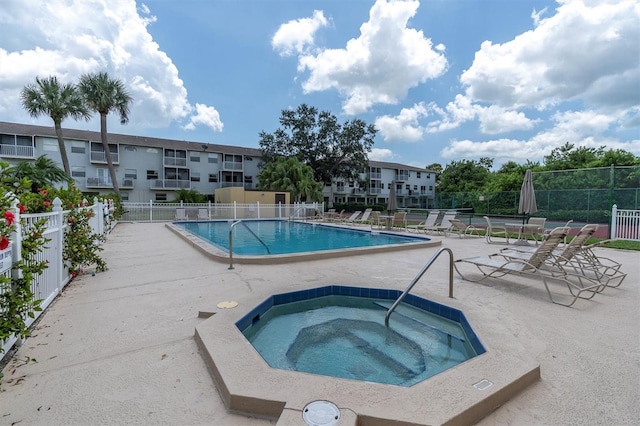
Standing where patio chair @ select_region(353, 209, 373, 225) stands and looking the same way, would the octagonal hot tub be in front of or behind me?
in front

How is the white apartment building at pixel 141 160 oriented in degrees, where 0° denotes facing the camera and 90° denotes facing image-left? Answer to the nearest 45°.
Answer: approximately 315°

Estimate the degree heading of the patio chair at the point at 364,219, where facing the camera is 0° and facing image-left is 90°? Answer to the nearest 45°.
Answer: approximately 45°

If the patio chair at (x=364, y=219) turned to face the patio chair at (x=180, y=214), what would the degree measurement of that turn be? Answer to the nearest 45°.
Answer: approximately 45° to its right

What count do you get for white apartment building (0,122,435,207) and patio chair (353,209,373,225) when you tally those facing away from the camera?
0
